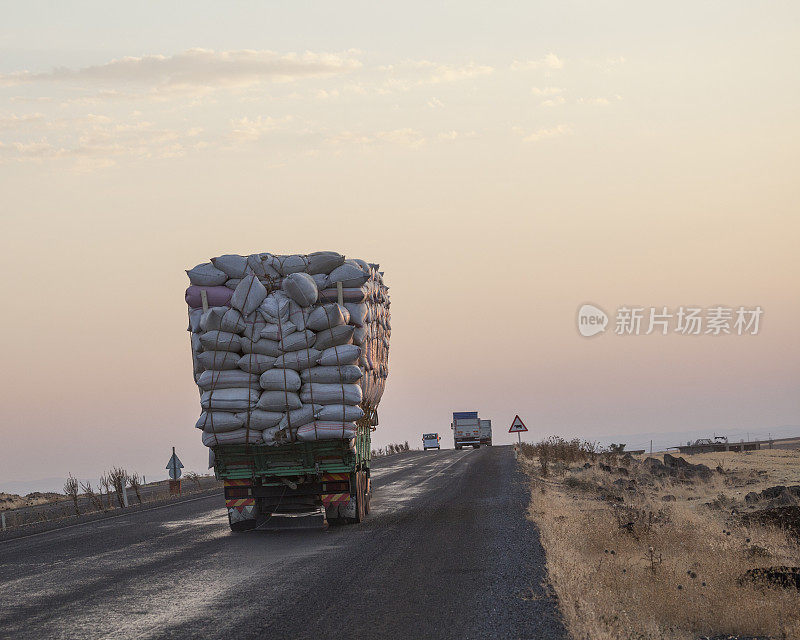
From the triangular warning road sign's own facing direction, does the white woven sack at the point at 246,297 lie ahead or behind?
ahead

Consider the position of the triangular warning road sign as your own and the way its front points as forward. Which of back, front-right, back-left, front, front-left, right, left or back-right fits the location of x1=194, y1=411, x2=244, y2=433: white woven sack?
front

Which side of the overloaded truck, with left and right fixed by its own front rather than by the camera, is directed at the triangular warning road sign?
front

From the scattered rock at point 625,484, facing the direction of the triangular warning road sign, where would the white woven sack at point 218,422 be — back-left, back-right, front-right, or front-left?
back-left

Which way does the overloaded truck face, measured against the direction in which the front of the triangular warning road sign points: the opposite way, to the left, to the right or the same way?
the opposite way

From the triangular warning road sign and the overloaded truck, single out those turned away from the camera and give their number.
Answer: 1

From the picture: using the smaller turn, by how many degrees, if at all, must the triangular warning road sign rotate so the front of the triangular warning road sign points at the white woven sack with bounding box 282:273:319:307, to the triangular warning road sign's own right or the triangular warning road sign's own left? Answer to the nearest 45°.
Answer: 0° — it already faces it

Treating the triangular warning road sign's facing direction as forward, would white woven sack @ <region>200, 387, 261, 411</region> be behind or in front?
in front

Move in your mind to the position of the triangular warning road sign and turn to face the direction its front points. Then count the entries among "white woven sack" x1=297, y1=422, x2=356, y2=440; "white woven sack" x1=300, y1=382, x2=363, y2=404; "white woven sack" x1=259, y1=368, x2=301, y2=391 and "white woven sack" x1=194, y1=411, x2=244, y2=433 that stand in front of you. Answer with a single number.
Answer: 4

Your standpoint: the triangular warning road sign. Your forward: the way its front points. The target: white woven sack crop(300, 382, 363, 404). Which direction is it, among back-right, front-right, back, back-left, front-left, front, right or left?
front

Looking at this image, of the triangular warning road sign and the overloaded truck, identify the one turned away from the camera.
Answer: the overloaded truck

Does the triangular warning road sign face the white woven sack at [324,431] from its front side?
yes

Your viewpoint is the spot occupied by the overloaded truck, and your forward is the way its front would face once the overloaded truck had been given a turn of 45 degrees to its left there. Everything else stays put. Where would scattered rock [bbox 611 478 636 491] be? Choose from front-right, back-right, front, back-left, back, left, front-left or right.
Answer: right

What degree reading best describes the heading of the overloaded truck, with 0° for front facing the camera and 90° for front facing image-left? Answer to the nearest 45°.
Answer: approximately 180°

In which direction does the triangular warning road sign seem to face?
toward the camera

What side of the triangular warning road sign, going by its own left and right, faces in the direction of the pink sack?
front

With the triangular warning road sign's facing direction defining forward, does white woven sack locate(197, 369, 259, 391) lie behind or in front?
in front
